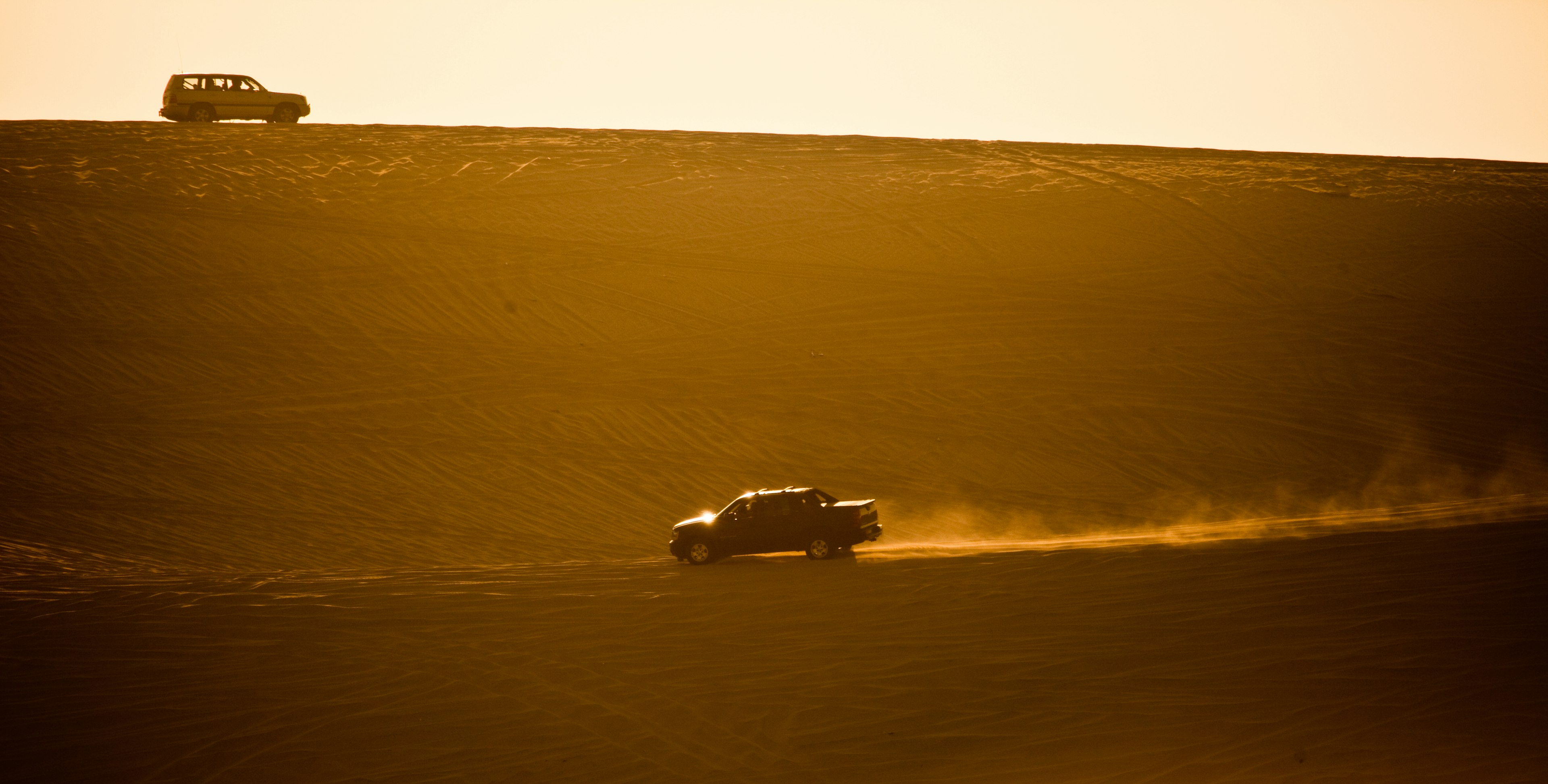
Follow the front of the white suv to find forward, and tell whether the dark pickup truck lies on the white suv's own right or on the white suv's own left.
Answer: on the white suv's own right

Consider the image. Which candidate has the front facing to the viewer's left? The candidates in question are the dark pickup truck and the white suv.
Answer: the dark pickup truck

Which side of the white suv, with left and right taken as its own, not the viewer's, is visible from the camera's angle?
right

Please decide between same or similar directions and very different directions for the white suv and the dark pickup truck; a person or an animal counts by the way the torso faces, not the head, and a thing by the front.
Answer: very different directions

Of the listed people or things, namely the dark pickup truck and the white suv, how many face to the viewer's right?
1

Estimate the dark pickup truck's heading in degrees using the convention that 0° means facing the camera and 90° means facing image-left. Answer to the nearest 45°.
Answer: approximately 90°

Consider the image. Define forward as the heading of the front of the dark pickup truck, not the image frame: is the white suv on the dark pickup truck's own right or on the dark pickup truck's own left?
on the dark pickup truck's own right
